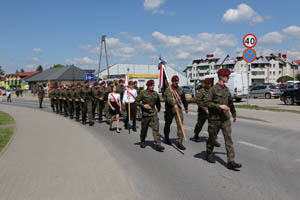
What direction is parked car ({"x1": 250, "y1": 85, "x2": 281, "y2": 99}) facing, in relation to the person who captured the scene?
facing away from the viewer and to the left of the viewer

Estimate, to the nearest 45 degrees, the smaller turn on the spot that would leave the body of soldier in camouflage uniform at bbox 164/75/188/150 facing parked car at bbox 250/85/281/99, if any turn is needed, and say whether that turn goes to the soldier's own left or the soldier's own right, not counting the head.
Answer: approximately 135° to the soldier's own left

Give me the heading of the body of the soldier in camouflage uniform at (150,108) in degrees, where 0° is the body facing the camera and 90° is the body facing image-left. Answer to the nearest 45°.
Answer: approximately 315°

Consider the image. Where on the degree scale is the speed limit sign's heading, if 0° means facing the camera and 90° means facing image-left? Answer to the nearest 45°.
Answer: approximately 0°

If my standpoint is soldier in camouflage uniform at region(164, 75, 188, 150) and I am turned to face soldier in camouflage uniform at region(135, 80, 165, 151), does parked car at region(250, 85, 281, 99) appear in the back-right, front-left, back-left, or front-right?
back-right

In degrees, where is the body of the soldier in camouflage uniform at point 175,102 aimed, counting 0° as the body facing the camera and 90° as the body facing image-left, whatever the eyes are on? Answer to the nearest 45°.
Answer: approximately 315°

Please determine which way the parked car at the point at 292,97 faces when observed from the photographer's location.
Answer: facing to the left of the viewer

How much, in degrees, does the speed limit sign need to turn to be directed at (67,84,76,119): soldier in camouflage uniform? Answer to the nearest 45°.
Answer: approximately 45° to its right

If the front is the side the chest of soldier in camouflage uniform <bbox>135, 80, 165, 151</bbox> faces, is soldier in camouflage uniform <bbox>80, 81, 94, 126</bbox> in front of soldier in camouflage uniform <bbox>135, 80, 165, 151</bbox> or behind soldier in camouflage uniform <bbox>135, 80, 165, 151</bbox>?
behind

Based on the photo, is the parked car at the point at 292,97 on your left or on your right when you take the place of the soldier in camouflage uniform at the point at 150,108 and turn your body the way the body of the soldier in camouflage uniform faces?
on your left

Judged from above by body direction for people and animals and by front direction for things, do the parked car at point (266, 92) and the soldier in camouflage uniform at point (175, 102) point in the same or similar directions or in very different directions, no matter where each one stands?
very different directions
